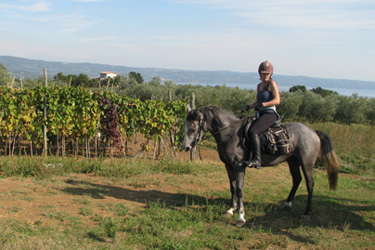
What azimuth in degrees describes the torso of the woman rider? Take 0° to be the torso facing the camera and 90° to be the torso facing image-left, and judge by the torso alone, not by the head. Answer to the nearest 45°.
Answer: approximately 45°
